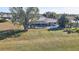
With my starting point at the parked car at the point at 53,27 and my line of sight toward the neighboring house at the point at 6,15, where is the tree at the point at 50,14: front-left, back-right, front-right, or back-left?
front-right
